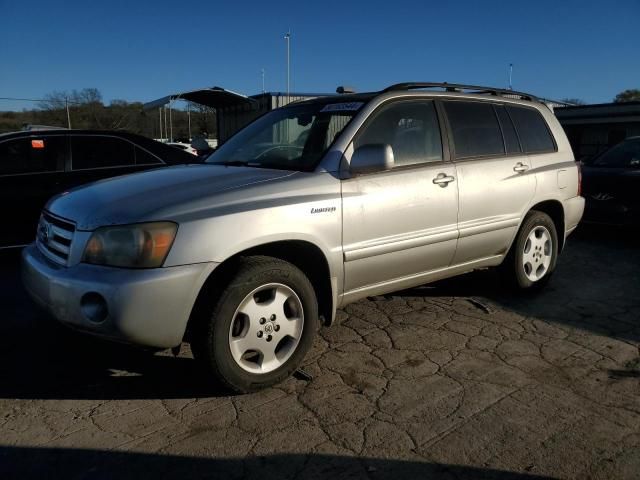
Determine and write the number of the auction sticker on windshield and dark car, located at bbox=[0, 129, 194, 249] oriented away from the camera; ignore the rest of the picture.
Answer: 0

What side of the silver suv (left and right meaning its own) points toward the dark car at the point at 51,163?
right

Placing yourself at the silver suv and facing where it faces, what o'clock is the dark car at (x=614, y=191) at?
The dark car is roughly at 6 o'clock from the silver suv.

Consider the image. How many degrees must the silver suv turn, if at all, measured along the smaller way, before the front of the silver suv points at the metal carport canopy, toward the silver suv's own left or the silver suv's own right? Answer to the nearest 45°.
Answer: approximately 135° to the silver suv's own right

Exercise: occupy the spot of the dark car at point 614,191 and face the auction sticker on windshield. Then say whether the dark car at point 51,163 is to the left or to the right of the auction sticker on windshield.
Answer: right

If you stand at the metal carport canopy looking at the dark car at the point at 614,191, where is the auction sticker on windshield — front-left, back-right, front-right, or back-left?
front-right

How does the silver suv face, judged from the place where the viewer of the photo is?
facing the viewer and to the left of the viewer

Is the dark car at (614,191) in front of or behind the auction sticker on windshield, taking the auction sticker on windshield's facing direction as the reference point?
behind

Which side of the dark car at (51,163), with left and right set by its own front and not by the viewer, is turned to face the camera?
left

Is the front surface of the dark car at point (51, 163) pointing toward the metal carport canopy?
no

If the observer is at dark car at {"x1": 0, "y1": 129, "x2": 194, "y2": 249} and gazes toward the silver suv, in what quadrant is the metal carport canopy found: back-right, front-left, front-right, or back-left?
back-left

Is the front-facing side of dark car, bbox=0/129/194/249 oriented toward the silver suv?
no

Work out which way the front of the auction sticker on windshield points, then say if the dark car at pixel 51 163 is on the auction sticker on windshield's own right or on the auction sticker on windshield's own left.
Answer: on the auction sticker on windshield's own right

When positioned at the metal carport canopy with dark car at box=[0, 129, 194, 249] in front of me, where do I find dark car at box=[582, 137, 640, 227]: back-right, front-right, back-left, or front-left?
front-left

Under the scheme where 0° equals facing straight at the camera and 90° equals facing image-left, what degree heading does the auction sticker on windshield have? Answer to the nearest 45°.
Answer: approximately 45°

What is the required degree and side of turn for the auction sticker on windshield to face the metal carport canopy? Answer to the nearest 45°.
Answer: approximately 135° to its right
